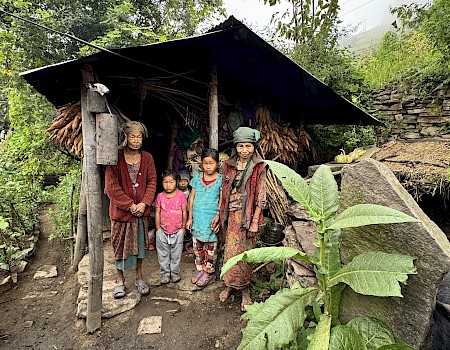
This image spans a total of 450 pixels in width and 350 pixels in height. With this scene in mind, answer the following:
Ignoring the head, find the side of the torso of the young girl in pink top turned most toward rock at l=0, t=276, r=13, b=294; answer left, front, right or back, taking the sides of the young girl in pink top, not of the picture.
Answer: right

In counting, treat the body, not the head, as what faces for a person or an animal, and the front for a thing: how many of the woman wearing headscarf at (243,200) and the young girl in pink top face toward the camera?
2

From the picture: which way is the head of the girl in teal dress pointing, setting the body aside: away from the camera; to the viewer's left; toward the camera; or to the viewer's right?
toward the camera

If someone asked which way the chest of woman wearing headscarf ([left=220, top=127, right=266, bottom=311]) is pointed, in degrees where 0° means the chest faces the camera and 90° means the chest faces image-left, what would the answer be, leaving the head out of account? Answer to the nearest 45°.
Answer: approximately 0°

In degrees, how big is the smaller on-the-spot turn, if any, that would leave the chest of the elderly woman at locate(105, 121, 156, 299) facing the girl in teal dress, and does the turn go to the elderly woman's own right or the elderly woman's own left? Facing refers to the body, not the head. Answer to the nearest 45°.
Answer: approximately 90° to the elderly woman's own left

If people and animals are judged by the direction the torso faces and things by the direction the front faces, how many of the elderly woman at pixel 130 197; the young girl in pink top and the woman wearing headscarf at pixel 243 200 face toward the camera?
3

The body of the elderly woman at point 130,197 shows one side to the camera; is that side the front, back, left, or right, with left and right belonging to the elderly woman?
front

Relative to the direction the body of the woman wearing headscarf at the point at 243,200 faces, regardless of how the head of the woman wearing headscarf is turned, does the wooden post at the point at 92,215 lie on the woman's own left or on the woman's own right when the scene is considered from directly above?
on the woman's own right

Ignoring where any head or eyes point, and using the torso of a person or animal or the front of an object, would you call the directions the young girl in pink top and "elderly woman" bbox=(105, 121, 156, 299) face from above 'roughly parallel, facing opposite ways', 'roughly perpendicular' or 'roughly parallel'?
roughly parallel

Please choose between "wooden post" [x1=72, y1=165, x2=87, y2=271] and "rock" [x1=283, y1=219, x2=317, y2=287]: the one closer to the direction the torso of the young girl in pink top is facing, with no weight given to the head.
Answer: the rock

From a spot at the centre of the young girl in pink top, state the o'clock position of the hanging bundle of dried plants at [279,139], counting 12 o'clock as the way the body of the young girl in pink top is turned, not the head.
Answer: The hanging bundle of dried plants is roughly at 8 o'clock from the young girl in pink top.
